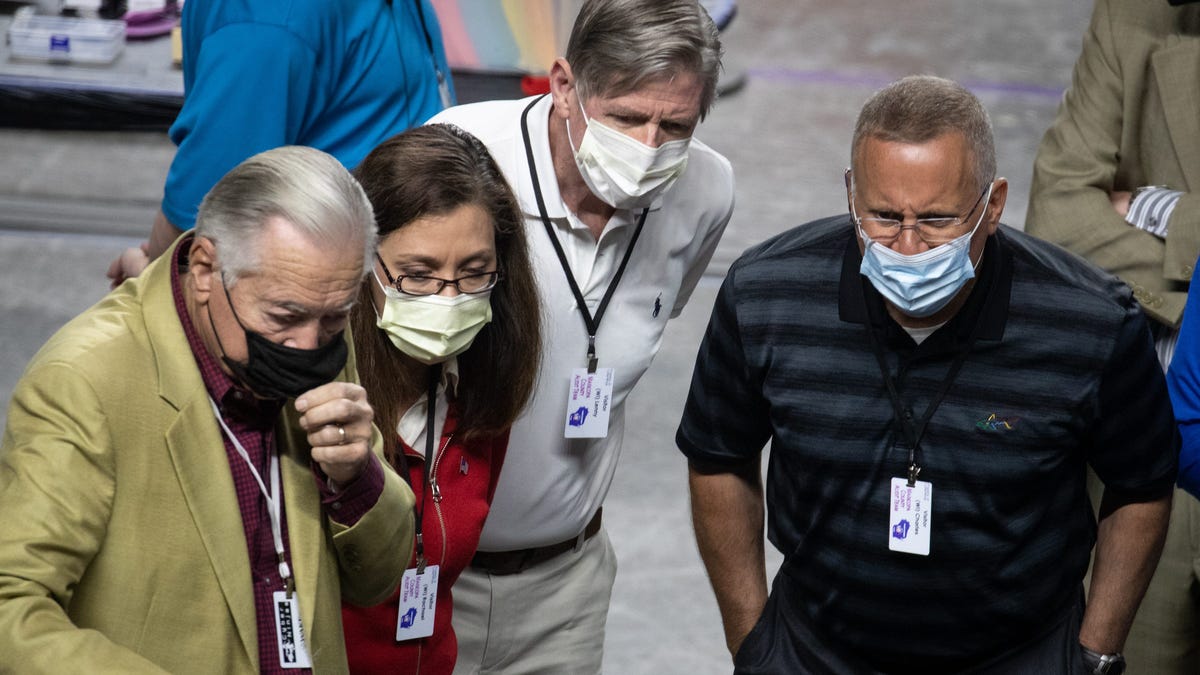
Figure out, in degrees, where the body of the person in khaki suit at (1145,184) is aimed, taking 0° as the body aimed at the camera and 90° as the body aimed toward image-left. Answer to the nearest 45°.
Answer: approximately 0°

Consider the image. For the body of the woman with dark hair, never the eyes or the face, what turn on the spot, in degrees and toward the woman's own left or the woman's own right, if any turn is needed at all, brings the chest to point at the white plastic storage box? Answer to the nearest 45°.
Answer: approximately 180°

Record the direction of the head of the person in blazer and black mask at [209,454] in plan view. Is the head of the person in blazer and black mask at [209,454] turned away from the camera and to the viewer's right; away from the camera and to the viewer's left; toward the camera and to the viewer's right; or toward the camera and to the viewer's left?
toward the camera and to the viewer's right

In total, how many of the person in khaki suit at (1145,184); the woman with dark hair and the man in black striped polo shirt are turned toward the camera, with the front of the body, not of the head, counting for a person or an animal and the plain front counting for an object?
3

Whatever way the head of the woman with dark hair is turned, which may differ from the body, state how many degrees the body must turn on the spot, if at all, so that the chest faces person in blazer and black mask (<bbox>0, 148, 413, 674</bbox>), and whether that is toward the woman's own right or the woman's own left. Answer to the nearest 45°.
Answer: approximately 45° to the woman's own right

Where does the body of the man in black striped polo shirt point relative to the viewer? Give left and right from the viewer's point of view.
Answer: facing the viewer

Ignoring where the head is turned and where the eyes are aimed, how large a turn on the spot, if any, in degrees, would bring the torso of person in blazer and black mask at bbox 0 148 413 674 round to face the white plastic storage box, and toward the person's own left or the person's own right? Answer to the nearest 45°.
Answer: approximately 135° to the person's own left

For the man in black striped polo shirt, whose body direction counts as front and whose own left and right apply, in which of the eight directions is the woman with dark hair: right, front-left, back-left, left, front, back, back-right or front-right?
right

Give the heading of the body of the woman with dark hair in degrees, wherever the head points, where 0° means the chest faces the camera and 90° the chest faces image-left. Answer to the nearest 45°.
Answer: approximately 0°

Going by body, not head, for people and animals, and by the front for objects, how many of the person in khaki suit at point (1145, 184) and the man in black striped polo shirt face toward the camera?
2

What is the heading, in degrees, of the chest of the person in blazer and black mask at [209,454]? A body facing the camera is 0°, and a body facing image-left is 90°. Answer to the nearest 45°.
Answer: approximately 315°

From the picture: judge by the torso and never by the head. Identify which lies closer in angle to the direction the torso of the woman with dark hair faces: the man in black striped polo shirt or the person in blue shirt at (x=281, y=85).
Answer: the man in black striped polo shirt

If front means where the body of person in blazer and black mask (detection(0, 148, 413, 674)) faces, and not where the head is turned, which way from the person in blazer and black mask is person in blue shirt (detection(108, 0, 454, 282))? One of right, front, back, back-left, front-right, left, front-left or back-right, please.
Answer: back-left

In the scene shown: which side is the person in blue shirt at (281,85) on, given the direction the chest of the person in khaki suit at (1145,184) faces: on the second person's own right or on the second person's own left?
on the second person's own right
